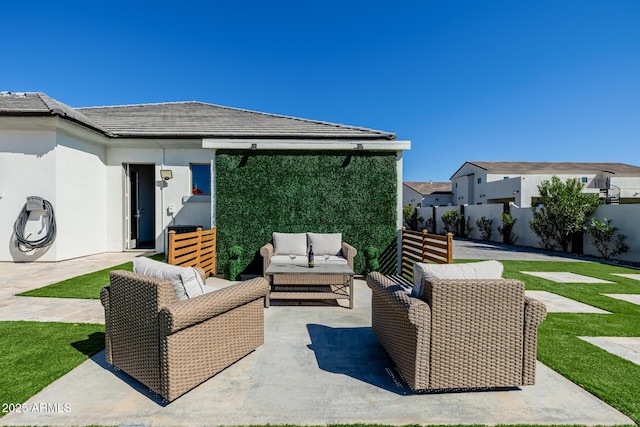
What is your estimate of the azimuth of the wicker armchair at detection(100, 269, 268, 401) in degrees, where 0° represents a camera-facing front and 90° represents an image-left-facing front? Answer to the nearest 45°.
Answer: approximately 225°

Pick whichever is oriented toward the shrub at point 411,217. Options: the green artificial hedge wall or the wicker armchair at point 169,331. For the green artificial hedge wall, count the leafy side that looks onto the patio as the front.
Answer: the wicker armchair

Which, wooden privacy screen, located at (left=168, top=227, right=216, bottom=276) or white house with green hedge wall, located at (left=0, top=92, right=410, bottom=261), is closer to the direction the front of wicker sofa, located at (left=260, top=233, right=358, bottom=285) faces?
the wooden privacy screen

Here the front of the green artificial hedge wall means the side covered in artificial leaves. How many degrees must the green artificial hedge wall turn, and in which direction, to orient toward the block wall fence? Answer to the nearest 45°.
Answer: approximately 135° to its left

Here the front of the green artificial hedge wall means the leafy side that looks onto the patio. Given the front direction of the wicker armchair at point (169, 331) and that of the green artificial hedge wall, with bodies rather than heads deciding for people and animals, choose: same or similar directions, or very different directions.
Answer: very different directions

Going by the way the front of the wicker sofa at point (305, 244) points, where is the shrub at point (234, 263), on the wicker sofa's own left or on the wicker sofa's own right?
on the wicker sofa's own right

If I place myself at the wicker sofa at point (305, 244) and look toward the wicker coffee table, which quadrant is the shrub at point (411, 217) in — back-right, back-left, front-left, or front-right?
back-left

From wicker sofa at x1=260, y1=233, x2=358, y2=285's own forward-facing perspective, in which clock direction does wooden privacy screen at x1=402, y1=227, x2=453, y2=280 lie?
The wooden privacy screen is roughly at 9 o'clock from the wicker sofa.
